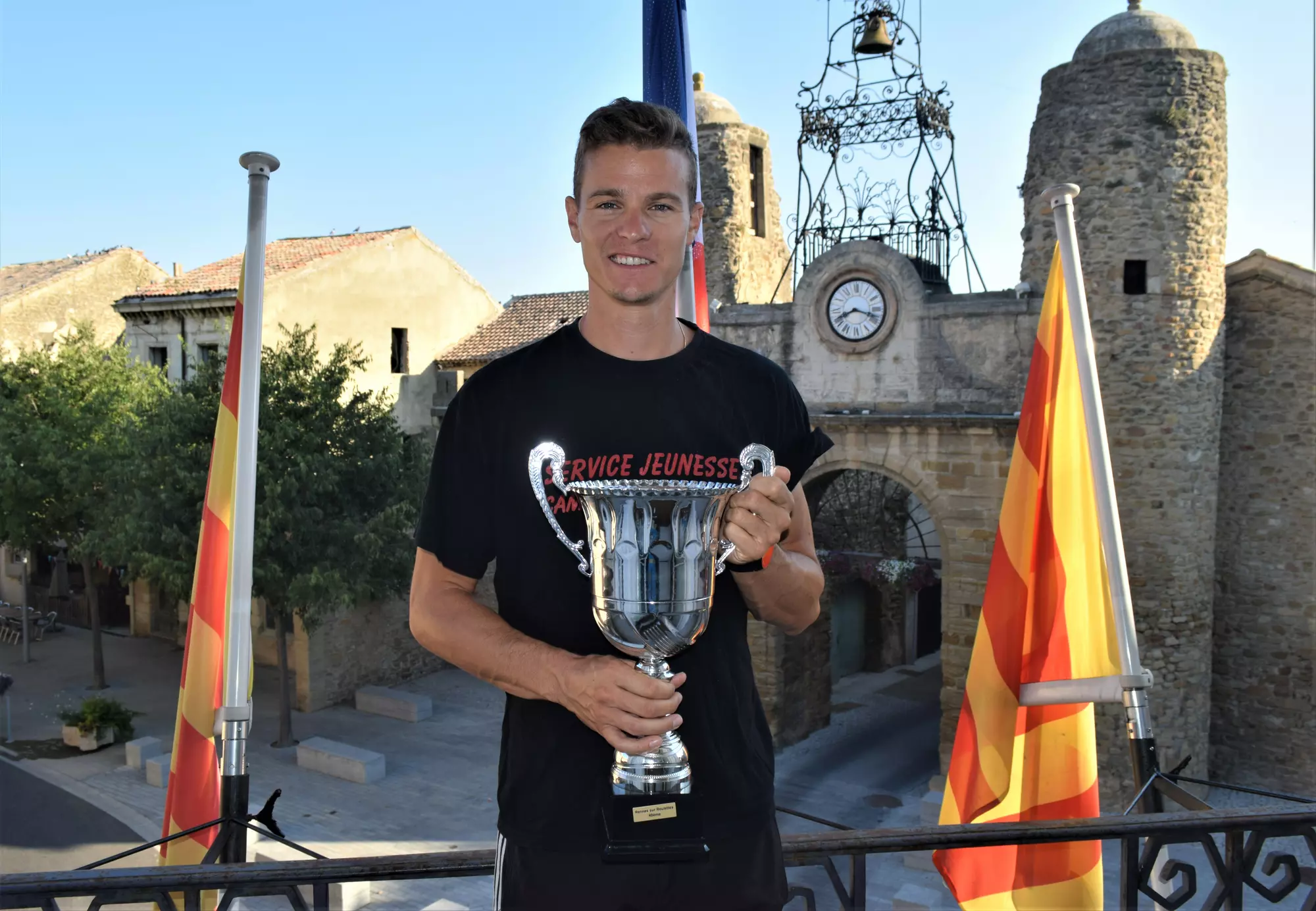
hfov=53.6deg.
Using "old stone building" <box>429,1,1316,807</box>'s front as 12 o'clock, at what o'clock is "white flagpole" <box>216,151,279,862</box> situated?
The white flagpole is roughly at 1 o'clock from the old stone building.

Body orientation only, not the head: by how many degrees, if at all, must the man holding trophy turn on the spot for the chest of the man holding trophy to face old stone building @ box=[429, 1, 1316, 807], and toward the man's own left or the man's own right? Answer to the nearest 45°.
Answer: approximately 135° to the man's own left

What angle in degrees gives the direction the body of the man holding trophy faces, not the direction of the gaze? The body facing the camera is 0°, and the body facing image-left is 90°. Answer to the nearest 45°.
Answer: approximately 0°

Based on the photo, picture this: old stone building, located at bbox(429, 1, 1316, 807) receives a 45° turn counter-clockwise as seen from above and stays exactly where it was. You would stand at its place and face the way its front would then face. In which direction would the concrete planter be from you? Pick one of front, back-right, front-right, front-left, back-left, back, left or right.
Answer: back-right

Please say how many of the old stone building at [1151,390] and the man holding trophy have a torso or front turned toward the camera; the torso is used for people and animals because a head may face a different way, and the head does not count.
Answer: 2

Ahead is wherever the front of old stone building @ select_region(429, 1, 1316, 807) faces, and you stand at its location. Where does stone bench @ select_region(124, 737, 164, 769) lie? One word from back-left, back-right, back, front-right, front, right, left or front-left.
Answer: right
